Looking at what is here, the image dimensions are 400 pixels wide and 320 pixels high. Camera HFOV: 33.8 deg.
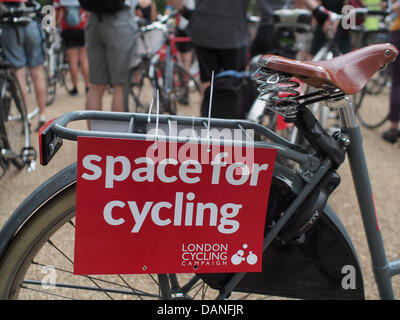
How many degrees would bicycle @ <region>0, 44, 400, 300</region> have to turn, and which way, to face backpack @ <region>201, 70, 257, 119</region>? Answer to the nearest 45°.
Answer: approximately 90° to its left

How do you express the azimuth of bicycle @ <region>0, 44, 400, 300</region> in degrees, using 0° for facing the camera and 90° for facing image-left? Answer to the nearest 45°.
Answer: approximately 270°

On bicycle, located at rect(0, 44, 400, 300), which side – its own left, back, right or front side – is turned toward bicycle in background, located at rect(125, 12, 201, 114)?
left

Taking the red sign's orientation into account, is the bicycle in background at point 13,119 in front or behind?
behind

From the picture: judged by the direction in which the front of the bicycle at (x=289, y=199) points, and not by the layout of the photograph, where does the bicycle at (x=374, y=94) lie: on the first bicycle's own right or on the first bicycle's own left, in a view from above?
on the first bicycle's own left

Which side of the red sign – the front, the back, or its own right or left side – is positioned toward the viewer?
front

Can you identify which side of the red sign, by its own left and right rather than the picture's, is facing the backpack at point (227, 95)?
back

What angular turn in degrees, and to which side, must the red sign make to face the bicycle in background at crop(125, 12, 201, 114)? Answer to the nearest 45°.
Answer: approximately 180°
